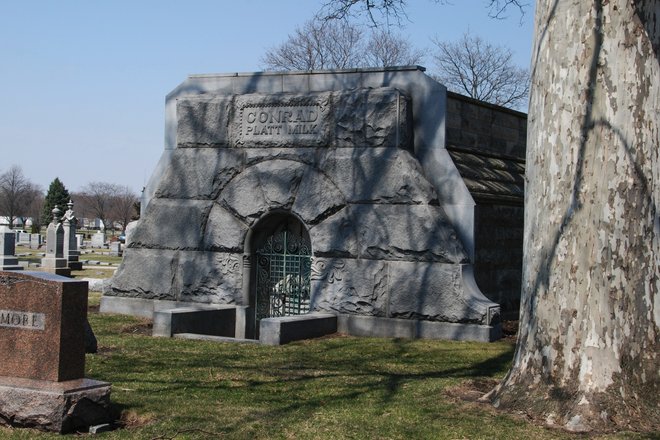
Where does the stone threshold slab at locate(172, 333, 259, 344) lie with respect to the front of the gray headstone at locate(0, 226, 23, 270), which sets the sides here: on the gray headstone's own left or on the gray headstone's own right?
on the gray headstone's own left

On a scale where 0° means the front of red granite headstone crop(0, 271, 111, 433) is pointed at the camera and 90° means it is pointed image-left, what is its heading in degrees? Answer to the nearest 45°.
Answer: approximately 45°

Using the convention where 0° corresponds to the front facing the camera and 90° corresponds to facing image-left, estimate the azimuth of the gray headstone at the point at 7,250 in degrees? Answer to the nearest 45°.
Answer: approximately 45°

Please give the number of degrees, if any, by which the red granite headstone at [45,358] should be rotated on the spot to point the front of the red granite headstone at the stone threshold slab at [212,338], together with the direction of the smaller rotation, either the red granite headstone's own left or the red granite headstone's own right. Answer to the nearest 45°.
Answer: approximately 180°

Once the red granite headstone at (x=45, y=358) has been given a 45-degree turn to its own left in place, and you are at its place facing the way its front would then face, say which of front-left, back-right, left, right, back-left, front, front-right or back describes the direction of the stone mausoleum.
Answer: back-left
